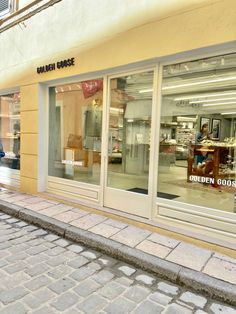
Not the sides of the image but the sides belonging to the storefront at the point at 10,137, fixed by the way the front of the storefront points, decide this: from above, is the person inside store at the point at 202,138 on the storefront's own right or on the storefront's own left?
on the storefront's own left

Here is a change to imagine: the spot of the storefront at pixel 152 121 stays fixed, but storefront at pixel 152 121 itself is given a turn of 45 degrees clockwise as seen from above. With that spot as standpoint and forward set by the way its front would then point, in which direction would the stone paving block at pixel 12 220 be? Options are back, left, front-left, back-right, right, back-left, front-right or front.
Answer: front

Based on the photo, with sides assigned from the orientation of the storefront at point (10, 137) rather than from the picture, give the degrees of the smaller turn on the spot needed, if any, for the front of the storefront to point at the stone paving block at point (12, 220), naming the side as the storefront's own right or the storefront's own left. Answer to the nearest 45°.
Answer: approximately 45° to the storefront's own left

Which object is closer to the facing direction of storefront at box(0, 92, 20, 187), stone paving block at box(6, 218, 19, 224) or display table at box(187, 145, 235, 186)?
the stone paving block

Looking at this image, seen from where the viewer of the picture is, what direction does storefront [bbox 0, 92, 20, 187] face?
facing the viewer and to the left of the viewer

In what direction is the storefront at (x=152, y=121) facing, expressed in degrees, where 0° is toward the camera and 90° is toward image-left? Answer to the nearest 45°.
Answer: approximately 45°
